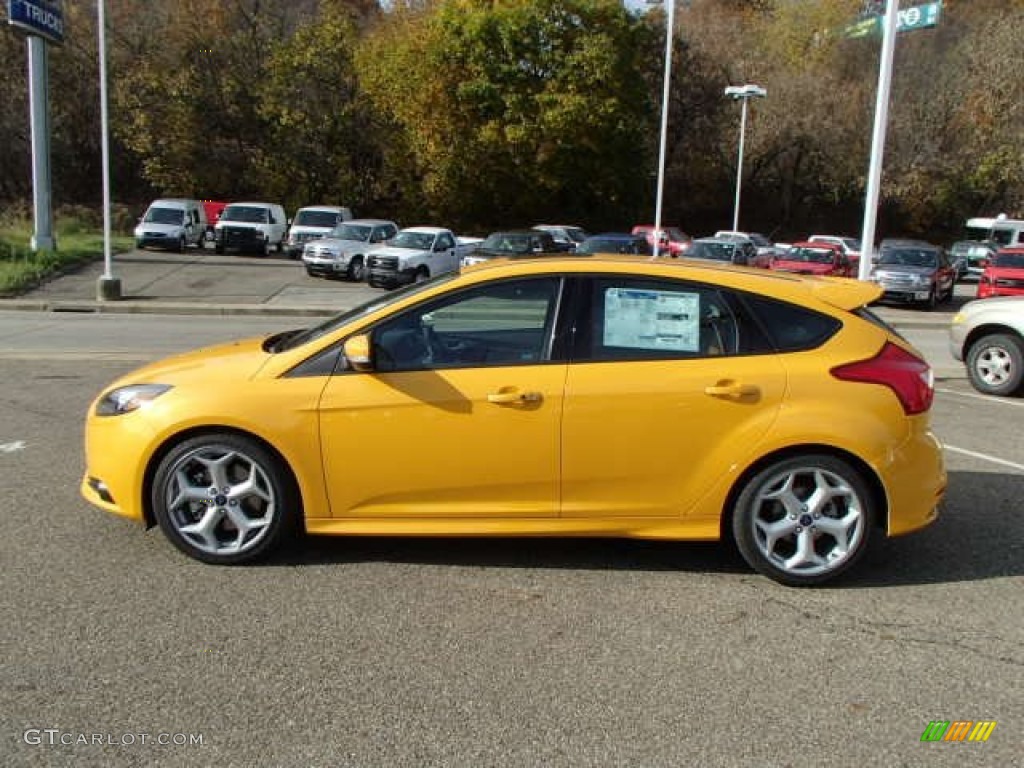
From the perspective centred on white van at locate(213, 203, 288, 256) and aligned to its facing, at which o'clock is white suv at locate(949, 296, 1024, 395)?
white suv at locate(949, 296, 1024, 395) is roughly at 10 o'clock from white van at locate(213, 203, 288, 256).

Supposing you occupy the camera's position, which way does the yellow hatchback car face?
facing to the left of the viewer

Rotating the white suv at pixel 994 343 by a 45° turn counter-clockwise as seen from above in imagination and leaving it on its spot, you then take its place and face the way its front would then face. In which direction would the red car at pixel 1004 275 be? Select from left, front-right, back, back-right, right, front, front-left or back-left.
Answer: back-right

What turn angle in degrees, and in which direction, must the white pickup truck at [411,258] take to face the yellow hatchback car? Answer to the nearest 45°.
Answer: approximately 45° to its left

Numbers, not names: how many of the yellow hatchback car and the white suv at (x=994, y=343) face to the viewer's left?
2

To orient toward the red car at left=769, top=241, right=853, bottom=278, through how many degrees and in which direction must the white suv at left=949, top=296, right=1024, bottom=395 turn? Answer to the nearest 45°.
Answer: approximately 90° to its right

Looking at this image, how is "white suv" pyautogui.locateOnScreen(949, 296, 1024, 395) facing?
to the viewer's left

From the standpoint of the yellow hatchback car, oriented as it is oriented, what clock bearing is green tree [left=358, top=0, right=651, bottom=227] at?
The green tree is roughly at 3 o'clock from the yellow hatchback car.

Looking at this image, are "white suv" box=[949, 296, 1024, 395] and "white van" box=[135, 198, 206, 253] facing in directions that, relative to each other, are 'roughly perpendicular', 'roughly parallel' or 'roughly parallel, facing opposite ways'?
roughly perpendicular

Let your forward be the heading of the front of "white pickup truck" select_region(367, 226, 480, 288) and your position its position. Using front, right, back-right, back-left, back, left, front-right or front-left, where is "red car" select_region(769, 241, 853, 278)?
back-left

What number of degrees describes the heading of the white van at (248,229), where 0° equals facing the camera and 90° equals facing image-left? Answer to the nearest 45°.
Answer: approximately 45°

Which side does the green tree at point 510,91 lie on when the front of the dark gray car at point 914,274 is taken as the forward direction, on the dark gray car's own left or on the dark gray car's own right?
on the dark gray car's own right

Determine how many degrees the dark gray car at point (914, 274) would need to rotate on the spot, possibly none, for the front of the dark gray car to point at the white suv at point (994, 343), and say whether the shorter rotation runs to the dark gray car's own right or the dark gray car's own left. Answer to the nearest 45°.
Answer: approximately 45° to the dark gray car's own left

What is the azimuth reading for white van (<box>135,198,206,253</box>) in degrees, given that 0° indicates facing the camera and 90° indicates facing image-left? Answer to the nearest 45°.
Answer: approximately 45°
